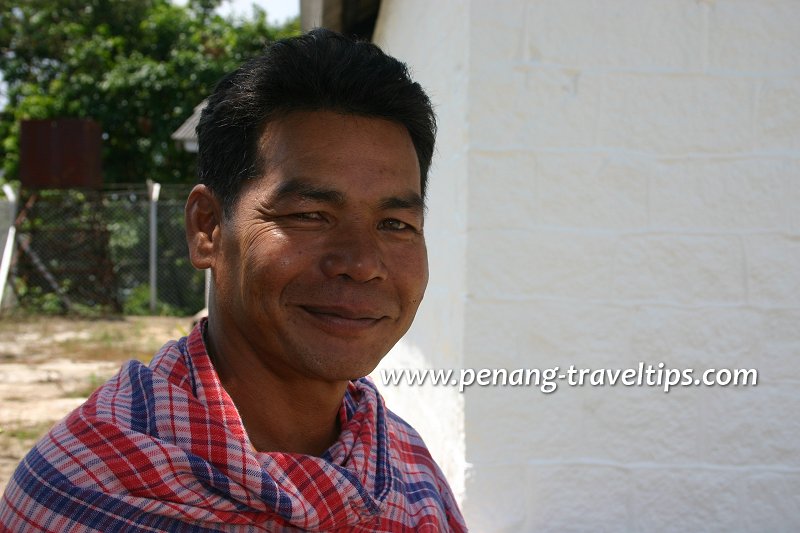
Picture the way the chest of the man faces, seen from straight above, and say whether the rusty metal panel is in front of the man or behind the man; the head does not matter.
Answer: behind

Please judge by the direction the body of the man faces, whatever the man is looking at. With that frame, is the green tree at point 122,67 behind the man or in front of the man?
behind

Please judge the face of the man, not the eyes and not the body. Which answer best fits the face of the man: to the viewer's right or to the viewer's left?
to the viewer's right

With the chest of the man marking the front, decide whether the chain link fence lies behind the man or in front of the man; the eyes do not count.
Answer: behind
